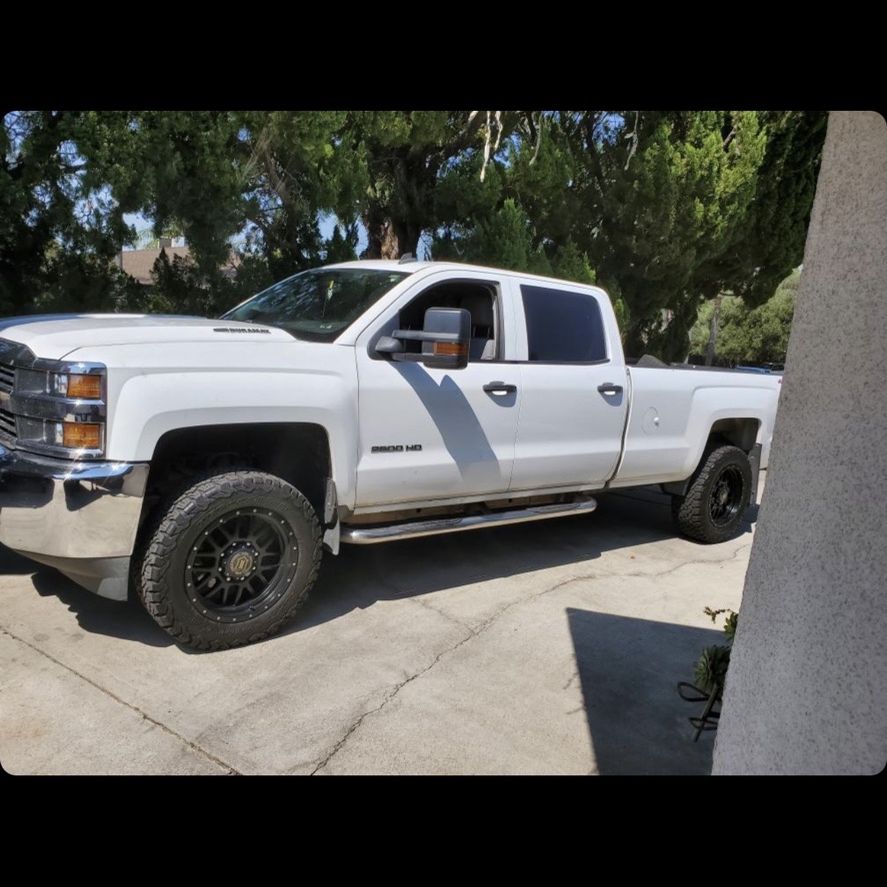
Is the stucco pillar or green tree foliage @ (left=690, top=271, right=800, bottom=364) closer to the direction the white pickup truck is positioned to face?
the stucco pillar

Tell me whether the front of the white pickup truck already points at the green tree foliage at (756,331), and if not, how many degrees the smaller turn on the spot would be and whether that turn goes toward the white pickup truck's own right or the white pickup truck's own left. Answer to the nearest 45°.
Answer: approximately 180°

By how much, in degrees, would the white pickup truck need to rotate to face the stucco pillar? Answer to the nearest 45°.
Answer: approximately 90° to its left

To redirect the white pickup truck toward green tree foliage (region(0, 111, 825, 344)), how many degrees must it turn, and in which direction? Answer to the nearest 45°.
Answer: approximately 135° to its right

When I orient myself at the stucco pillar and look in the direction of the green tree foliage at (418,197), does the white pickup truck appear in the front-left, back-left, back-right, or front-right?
front-left

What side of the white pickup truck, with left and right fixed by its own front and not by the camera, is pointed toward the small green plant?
left

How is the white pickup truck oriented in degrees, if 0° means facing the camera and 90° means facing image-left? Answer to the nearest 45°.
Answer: approximately 45°

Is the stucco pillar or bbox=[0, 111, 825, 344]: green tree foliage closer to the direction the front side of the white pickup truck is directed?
the stucco pillar

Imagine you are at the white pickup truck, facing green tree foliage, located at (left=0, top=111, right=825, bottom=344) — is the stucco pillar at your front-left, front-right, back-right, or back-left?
back-right
